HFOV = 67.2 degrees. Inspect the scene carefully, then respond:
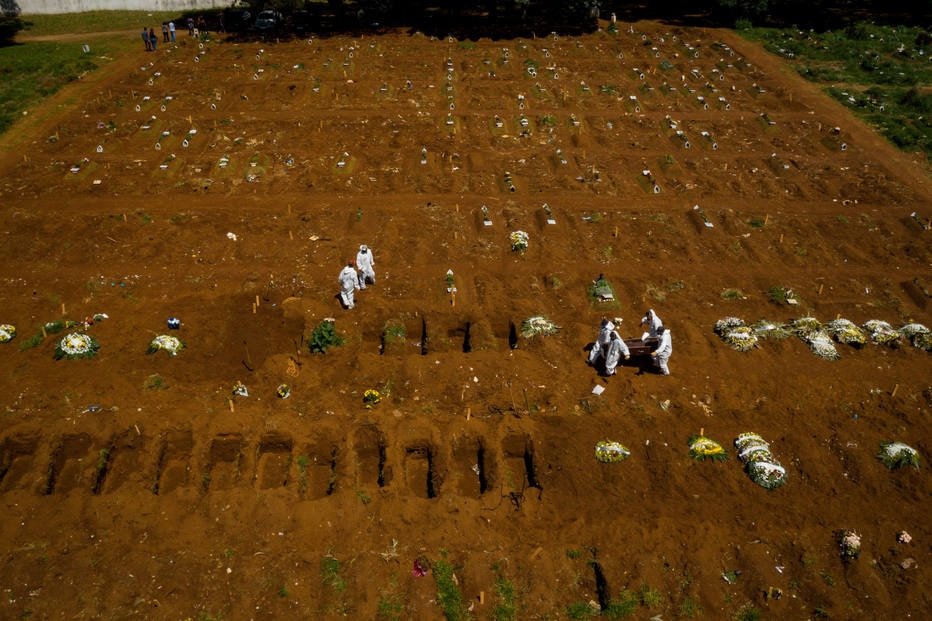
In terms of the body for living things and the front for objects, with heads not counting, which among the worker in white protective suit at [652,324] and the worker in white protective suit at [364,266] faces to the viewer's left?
the worker in white protective suit at [652,324]

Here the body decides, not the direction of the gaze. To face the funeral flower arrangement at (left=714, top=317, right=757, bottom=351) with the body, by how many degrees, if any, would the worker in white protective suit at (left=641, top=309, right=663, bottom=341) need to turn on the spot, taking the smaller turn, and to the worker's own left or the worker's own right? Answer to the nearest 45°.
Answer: approximately 135° to the worker's own right

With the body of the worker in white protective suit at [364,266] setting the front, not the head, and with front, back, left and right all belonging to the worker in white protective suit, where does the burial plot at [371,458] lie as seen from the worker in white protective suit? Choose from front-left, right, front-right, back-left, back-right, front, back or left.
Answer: front

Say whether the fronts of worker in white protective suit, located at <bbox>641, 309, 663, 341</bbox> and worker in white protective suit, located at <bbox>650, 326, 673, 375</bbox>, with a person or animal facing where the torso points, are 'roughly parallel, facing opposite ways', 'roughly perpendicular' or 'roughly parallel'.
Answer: roughly parallel

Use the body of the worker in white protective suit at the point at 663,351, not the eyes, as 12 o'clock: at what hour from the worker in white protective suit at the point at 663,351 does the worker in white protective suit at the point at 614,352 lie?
the worker in white protective suit at the point at 614,352 is roughly at 11 o'clock from the worker in white protective suit at the point at 663,351.

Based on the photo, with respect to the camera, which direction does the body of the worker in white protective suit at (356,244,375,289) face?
toward the camera

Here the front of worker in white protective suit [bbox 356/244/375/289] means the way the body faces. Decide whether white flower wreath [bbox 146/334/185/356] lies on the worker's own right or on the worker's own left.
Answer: on the worker's own right

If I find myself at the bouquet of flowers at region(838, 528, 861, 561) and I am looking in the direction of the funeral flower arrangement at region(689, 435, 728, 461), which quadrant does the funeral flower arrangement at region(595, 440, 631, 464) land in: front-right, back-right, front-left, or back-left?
front-left

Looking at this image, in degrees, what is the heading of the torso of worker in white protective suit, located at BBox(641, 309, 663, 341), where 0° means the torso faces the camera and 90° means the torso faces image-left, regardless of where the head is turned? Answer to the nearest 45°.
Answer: approximately 90°

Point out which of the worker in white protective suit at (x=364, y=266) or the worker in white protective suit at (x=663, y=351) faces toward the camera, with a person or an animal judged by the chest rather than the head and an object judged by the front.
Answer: the worker in white protective suit at (x=364, y=266)

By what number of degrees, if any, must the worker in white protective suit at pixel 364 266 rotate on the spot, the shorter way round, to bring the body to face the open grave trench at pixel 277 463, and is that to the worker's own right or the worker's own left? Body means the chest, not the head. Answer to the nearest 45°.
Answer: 0° — they already face it
